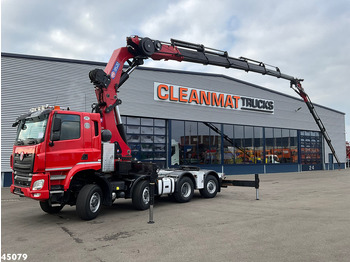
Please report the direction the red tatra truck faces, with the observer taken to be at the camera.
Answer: facing the viewer and to the left of the viewer

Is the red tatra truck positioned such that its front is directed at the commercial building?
no

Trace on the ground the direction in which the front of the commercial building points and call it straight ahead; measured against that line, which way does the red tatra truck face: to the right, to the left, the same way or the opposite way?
to the right

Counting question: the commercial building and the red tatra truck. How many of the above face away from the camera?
0

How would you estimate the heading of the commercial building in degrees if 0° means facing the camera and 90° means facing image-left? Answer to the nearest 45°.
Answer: approximately 315°
